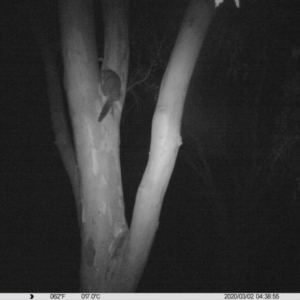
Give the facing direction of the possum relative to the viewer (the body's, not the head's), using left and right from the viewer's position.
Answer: facing away from the viewer
